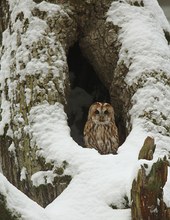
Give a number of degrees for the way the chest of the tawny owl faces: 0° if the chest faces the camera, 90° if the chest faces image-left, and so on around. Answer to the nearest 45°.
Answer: approximately 0°
